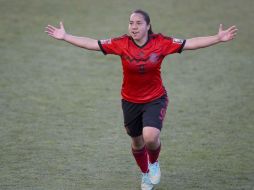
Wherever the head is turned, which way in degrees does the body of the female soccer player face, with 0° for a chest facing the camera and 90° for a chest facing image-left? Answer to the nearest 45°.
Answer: approximately 0°
